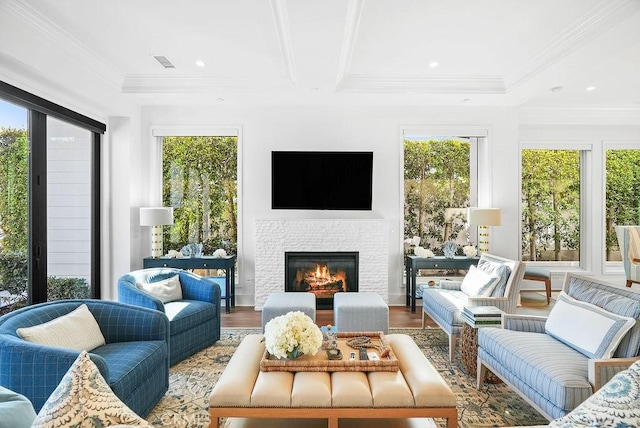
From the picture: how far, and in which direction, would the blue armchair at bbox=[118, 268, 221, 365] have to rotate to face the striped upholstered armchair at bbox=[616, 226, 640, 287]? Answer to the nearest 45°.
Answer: approximately 45° to its left

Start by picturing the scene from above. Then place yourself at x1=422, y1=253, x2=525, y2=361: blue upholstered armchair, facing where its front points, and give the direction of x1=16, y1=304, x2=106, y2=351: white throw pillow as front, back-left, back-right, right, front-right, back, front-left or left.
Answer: front

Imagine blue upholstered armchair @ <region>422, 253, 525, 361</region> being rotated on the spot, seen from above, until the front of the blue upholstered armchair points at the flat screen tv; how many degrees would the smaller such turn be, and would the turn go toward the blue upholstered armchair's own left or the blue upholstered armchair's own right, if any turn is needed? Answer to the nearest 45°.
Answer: approximately 90° to the blue upholstered armchair's own right

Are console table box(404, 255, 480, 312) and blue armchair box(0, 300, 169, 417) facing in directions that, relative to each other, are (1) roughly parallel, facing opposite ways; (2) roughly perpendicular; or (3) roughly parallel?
roughly perpendicular

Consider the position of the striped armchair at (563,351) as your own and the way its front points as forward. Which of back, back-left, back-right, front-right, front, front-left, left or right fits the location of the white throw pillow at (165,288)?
front-right

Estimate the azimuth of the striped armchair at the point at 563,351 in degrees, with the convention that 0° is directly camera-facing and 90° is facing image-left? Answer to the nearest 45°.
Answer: approximately 45°

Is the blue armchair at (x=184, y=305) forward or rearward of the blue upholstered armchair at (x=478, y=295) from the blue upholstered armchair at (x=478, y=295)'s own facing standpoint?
forward

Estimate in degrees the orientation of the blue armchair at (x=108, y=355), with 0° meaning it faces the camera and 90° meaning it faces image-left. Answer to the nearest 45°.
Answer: approximately 315°

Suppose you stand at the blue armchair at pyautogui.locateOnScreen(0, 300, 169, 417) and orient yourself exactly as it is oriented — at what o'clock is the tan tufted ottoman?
The tan tufted ottoman is roughly at 12 o'clock from the blue armchair.

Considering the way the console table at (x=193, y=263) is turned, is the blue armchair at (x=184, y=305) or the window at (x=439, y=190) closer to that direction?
the blue armchair

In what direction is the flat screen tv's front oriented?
toward the camera

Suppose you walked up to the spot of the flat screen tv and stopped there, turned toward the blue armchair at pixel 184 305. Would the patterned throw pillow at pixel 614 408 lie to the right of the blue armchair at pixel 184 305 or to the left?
left

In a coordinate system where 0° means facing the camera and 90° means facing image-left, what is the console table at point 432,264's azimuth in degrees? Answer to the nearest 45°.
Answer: approximately 0°

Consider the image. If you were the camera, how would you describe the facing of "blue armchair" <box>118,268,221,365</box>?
facing the viewer and to the right of the viewer

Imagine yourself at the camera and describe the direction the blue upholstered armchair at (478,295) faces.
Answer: facing the viewer and to the left of the viewer

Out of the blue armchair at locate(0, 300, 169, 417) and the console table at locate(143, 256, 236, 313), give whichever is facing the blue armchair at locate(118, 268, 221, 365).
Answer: the console table
